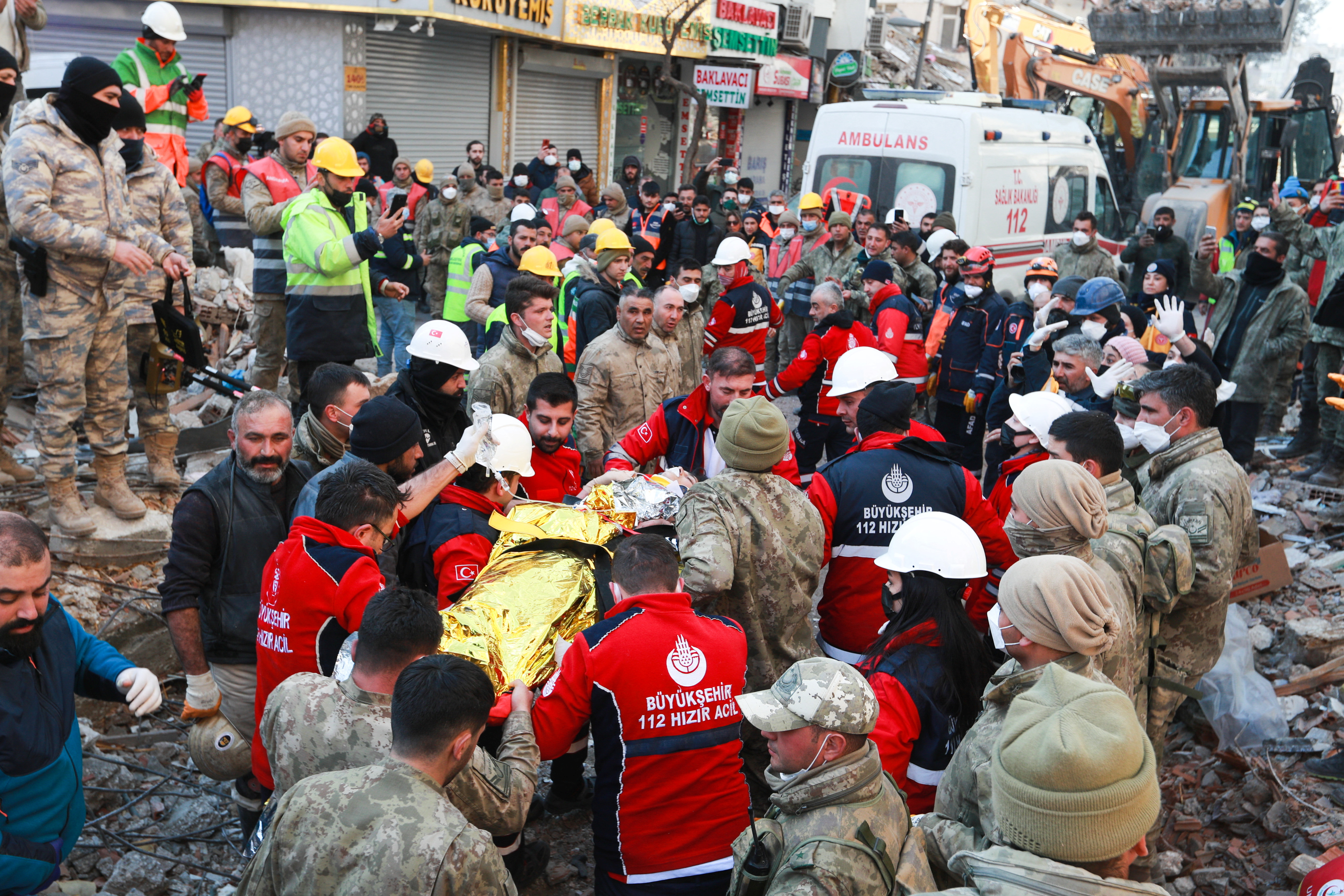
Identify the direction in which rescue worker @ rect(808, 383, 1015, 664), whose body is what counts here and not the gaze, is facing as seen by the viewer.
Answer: away from the camera

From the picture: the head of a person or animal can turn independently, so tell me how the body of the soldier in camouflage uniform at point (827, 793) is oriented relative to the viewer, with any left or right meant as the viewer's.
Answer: facing to the left of the viewer

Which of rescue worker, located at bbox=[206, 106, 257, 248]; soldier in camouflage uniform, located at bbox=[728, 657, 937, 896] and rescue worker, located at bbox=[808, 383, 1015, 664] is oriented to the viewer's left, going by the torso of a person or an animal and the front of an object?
the soldier in camouflage uniform

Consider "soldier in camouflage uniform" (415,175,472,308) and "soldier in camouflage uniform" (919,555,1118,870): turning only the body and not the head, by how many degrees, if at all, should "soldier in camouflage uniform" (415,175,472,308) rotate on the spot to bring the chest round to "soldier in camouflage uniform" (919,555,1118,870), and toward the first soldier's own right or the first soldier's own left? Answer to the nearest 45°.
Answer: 0° — they already face them

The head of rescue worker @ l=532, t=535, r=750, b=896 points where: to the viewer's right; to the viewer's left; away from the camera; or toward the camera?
away from the camera

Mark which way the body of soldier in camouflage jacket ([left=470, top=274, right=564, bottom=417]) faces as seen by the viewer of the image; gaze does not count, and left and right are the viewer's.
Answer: facing the viewer and to the right of the viewer

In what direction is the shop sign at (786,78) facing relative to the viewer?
toward the camera

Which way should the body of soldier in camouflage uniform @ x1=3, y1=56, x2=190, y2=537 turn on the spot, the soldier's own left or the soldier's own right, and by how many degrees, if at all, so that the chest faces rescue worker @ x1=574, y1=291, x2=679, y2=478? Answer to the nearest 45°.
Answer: approximately 45° to the soldier's own left

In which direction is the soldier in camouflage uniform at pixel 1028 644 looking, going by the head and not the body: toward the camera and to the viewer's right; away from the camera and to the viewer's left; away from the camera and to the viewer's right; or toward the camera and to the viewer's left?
away from the camera and to the viewer's left

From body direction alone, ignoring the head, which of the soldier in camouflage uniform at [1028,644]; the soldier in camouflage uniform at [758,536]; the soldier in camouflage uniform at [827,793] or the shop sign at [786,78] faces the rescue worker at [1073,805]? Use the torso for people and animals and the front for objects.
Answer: the shop sign

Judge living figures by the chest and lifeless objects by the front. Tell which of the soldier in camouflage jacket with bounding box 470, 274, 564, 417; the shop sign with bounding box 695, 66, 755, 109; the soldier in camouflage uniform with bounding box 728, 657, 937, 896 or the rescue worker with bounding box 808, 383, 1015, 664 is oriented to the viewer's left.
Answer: the soldier in camouflage uniform

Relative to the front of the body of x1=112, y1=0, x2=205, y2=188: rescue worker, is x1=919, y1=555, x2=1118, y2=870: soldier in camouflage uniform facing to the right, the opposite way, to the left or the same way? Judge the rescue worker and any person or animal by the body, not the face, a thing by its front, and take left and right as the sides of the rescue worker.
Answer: the opposite way

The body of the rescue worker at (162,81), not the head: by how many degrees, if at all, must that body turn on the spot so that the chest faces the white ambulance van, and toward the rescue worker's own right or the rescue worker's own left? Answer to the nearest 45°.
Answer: approximately 45° to the rescue worker's own left

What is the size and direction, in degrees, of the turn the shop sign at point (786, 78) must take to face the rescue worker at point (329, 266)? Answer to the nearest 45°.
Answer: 0° — it already faces them

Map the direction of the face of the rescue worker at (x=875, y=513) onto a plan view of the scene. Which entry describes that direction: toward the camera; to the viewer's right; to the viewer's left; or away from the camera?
away from the camera

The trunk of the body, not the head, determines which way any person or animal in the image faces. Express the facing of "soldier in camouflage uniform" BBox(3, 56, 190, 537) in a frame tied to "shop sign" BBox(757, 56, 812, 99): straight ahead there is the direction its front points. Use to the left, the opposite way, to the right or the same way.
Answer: to the left

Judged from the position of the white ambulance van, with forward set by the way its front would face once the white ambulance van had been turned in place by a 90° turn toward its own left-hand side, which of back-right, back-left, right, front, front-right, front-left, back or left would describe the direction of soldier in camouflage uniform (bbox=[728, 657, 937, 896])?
back-left
